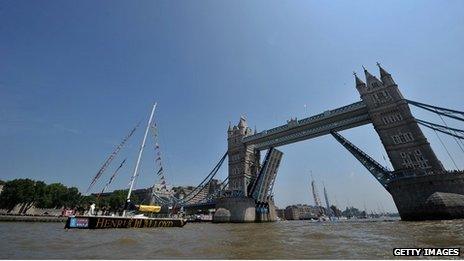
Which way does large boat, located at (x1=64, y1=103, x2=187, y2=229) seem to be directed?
to the viewer's left
